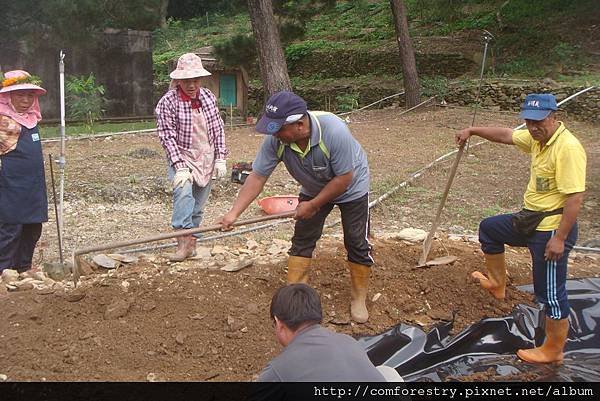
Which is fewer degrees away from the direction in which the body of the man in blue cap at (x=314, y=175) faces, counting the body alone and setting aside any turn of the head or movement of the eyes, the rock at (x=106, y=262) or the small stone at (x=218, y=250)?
the rock

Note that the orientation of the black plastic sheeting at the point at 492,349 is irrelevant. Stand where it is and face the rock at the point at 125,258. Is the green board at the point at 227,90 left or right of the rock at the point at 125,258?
right

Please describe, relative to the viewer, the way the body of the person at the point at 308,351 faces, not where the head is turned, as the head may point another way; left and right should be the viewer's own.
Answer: facing away from the viewer and to the left of the viewer

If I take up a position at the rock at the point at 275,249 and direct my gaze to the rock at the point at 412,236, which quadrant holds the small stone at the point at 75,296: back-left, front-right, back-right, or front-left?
back-right

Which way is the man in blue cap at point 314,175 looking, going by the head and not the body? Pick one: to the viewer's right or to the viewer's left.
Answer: to the viewer's left

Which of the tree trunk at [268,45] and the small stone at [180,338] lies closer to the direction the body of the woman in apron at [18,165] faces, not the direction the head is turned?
the small stone

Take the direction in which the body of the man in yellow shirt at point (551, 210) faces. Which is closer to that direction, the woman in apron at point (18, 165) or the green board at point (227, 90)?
the woman in apron

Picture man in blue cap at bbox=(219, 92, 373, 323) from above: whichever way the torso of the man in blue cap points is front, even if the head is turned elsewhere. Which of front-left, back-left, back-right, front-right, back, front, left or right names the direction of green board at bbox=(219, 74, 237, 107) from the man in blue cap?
back-right

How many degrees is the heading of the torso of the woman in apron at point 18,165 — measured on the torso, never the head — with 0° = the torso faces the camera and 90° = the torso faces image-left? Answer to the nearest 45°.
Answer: approximately 315°

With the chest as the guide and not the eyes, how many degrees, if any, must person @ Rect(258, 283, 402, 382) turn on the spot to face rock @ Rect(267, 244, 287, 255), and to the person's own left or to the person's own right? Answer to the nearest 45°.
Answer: approximately 45° to the person's own right
